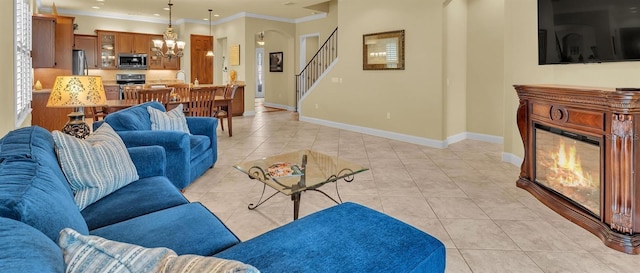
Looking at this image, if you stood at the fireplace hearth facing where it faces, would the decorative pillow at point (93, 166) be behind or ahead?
ahead

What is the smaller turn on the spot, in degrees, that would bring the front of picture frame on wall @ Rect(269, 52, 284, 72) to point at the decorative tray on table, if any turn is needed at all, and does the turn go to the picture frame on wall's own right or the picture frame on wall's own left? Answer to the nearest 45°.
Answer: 0° — it already faces it

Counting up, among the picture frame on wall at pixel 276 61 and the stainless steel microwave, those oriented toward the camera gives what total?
2

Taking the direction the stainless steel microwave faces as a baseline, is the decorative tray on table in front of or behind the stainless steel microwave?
in front
